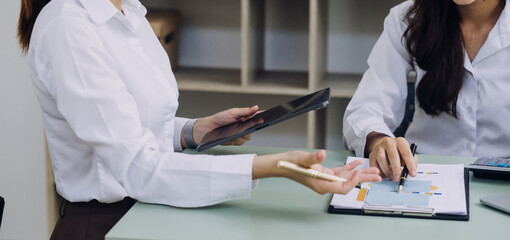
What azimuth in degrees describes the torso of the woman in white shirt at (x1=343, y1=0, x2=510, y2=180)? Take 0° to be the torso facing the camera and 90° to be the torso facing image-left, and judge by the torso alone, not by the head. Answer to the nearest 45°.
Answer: approximately 0°

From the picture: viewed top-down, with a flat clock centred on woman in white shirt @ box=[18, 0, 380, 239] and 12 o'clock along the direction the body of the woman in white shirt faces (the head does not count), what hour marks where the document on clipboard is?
The document on clipboard is roughly at 12 o'clock from the woman in white shirt.

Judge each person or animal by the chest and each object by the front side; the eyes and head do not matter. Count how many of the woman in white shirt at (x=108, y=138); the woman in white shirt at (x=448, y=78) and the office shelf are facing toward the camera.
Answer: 2

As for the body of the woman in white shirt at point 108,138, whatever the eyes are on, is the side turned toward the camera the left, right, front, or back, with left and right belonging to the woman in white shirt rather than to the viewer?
right
